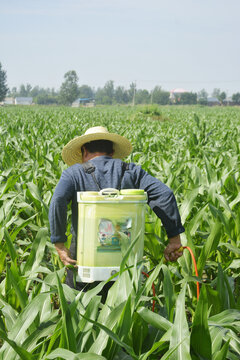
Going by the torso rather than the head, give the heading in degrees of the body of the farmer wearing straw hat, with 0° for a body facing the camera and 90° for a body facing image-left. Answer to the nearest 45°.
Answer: approximately 180°
